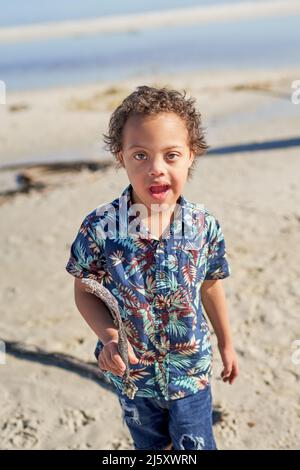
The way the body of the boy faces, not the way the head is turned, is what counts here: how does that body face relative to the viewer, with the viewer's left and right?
facing the viewer

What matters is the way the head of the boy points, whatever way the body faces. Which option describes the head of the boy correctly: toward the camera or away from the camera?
toward the camera
